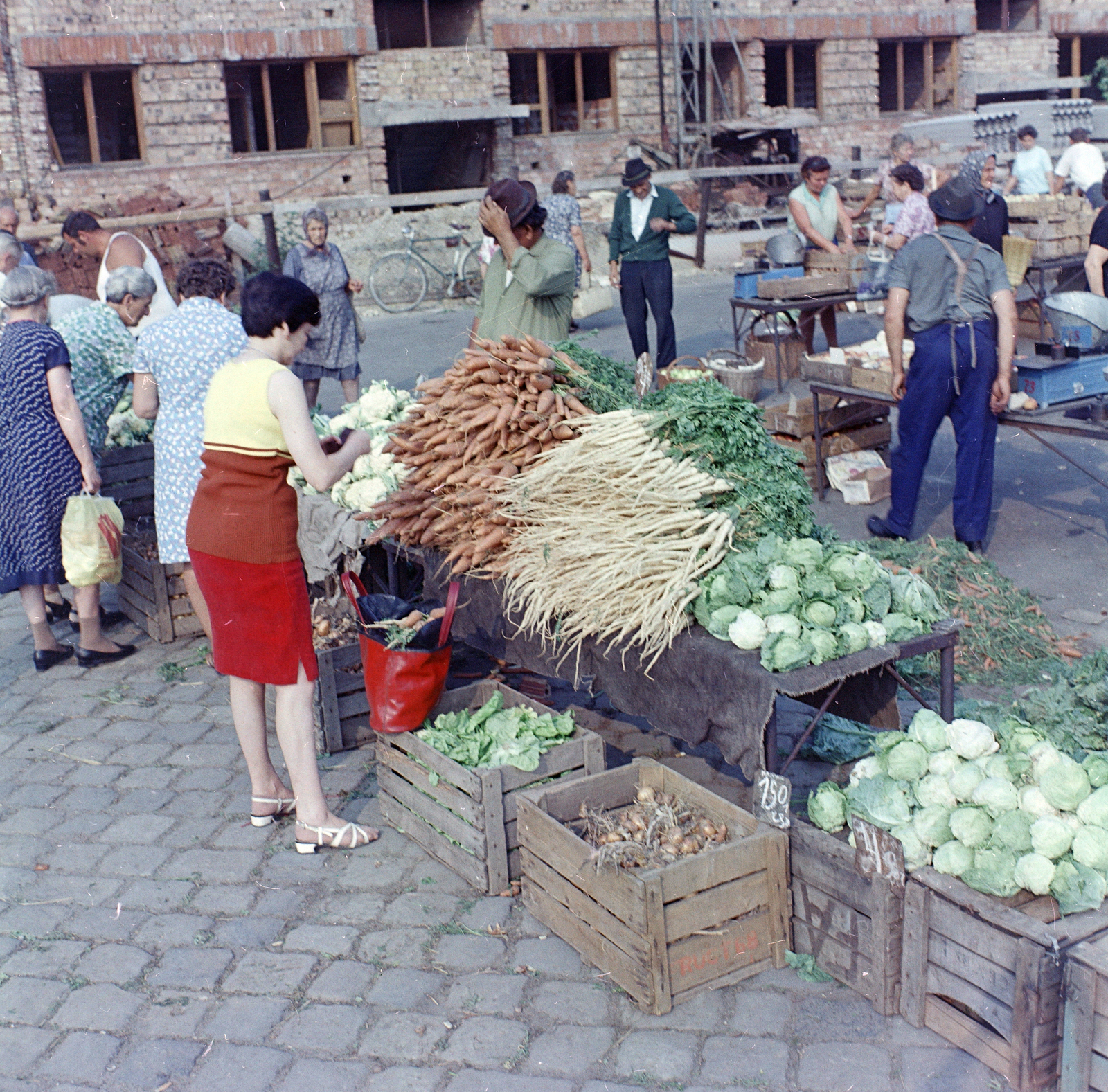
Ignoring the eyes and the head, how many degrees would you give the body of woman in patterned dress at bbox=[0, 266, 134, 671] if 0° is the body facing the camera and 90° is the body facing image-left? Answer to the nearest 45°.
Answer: approximately 225°

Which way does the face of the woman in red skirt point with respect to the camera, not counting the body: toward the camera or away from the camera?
away from the camera
